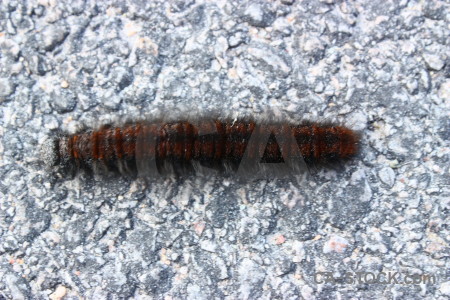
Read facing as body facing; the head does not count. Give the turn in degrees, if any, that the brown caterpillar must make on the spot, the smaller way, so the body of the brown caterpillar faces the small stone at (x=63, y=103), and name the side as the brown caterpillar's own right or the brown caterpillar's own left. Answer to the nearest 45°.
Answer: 0° — it already faces it

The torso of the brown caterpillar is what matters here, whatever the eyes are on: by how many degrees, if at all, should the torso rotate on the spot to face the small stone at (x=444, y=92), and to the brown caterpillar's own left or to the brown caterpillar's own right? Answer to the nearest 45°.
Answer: approximately 180°

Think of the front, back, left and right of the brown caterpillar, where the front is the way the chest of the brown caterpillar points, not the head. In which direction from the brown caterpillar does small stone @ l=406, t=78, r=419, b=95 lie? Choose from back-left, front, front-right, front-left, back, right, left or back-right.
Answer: back

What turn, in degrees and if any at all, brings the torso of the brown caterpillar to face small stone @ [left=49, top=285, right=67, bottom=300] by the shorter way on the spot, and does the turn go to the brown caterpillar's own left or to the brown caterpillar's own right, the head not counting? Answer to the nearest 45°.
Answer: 0° — it already faces it

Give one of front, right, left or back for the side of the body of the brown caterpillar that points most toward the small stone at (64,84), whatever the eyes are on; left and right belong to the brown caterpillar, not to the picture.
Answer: front

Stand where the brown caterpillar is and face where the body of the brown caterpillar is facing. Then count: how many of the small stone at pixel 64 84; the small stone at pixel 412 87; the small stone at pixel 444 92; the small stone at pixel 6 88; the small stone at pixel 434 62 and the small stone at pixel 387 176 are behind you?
4

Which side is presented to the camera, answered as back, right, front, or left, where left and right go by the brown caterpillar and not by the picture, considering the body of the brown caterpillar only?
left

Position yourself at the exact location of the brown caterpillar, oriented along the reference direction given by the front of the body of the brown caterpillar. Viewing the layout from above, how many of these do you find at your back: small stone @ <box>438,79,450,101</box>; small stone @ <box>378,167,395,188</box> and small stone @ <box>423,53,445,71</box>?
3

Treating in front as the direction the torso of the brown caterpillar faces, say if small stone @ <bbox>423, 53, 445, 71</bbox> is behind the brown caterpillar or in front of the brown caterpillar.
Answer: behind

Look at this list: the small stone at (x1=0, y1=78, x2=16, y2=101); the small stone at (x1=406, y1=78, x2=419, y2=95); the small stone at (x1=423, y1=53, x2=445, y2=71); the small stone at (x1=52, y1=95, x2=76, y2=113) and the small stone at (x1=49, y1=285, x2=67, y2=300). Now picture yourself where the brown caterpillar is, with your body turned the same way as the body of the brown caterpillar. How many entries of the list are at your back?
2
